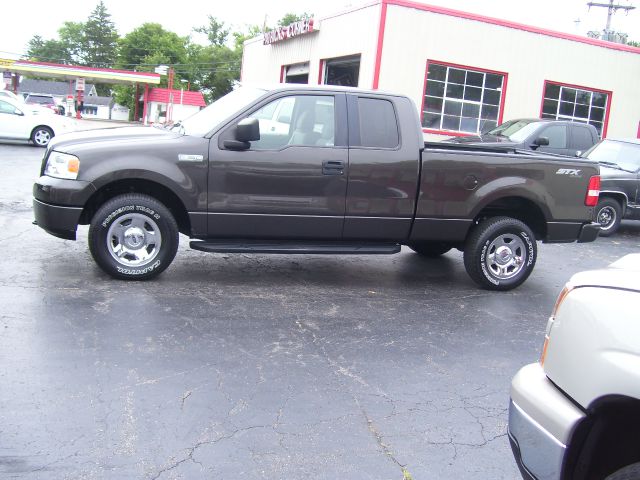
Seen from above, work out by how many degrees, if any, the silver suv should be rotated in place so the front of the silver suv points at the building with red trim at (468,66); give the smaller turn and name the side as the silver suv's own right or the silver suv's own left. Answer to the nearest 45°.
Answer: approximately 90° to the silver suv's own right

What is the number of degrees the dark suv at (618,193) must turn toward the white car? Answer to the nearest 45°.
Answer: approximately 45° to its right

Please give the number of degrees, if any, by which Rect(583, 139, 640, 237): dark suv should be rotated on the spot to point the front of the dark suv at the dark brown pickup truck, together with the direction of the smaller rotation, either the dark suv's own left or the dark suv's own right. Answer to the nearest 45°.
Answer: approximately 45° to the dark suv's own left

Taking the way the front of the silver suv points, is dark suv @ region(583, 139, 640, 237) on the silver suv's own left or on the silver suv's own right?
on the silver suv's own right

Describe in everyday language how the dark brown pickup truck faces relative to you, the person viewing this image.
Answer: facing to the left of the viewer

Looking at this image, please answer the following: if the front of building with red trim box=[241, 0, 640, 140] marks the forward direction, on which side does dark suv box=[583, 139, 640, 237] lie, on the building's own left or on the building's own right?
on the building's own left

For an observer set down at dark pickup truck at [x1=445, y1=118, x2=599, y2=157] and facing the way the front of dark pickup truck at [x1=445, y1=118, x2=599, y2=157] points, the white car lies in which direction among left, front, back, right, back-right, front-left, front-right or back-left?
front-right

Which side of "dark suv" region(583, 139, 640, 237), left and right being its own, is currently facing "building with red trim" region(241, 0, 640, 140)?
right

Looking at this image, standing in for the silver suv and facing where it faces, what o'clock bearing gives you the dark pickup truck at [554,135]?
The dark pickup truck is roughly at 3 o'clock from the silver suv.
